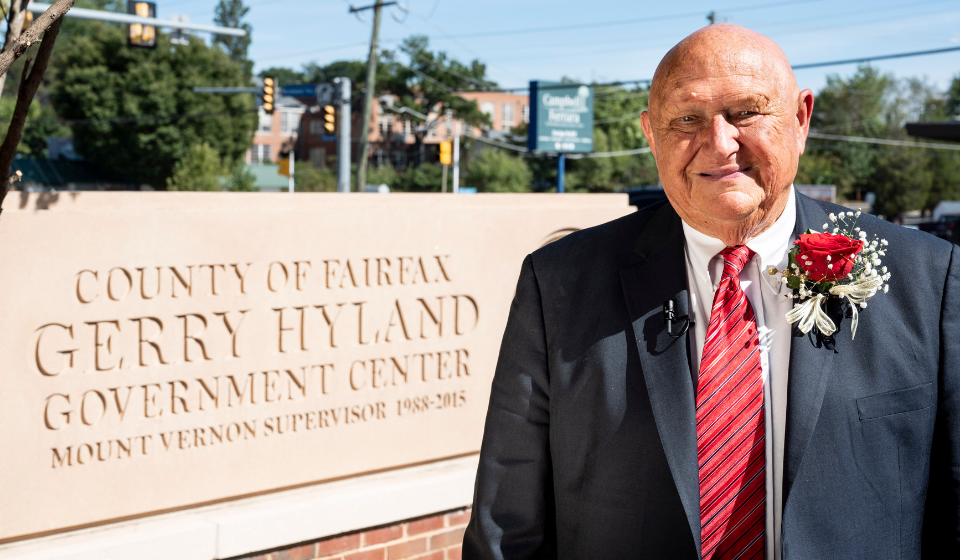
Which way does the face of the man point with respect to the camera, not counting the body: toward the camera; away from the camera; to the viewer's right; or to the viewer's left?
toward the camera

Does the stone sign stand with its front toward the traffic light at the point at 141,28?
no

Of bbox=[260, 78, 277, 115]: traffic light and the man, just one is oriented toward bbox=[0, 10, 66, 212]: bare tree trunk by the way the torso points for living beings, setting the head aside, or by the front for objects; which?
the traffic light

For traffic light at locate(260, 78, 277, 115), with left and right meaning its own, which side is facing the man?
front

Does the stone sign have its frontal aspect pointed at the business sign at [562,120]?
no

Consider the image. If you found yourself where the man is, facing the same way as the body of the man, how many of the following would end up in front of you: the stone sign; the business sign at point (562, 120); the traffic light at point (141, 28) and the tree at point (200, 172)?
0

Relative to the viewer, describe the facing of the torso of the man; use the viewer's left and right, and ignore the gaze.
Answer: facing the viewer

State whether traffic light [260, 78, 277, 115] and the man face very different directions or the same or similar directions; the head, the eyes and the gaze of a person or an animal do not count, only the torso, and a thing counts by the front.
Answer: same or similar directions

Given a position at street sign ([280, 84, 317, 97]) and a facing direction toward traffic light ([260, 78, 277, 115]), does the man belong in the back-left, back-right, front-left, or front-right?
back-left

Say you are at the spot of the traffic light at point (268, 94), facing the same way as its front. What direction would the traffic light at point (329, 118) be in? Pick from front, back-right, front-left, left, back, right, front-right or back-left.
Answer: left

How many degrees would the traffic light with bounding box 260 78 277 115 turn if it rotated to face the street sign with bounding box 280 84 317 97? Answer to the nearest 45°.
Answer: approximately 45° to its left

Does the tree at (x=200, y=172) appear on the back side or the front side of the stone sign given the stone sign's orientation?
on the back side

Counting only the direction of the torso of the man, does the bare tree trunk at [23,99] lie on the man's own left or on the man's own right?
on the man's own right

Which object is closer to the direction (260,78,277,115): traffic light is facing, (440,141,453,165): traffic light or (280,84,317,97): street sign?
the street sign

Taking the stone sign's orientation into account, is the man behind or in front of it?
in front

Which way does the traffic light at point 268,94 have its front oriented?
toward the camera

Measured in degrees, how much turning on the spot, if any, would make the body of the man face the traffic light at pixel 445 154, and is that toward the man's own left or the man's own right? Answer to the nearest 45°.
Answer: approximately 180°

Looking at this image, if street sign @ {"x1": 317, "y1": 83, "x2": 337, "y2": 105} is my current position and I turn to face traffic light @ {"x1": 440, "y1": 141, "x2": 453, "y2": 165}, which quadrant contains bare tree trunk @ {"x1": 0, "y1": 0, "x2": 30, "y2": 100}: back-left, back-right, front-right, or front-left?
back-right

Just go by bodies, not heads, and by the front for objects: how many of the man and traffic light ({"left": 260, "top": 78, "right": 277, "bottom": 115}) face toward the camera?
2
